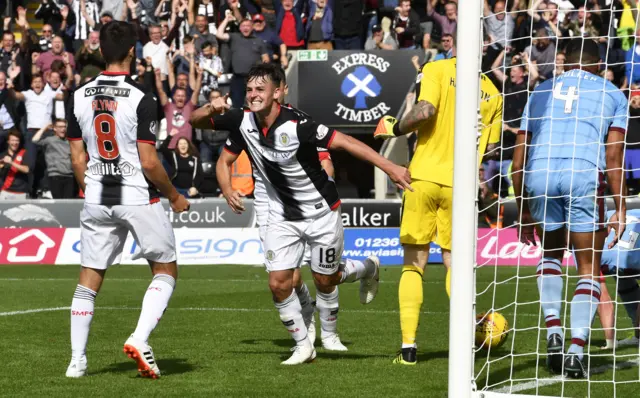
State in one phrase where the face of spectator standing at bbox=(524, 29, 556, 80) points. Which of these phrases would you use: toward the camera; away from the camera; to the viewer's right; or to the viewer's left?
toward the camera

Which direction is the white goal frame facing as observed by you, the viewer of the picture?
facing to the left of the viewer

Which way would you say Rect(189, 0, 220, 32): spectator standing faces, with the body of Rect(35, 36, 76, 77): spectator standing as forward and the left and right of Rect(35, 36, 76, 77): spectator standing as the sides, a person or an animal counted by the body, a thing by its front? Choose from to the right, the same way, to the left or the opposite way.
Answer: the same way

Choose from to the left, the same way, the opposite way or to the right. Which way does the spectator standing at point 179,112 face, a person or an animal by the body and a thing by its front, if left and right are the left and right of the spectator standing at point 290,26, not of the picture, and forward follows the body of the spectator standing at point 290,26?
the same way

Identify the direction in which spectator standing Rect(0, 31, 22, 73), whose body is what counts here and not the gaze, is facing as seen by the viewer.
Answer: toward the camera

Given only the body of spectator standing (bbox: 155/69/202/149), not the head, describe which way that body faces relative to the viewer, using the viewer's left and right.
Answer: facing the viewer

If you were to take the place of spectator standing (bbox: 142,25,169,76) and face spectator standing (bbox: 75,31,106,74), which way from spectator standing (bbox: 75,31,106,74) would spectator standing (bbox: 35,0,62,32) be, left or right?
right

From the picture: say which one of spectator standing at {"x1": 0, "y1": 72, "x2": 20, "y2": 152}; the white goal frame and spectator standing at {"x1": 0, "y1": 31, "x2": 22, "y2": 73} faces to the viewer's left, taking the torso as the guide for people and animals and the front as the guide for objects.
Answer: the white goal frame

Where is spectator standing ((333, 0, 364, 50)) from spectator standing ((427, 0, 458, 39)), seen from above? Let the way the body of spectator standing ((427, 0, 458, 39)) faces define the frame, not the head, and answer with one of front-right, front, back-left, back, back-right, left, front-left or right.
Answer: right

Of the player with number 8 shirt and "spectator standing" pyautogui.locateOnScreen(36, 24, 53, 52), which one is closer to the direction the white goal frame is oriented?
the player with number 8 shirt

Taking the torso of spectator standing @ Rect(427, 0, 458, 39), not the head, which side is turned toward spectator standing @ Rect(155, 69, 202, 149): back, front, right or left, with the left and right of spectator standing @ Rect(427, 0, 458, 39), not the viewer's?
right

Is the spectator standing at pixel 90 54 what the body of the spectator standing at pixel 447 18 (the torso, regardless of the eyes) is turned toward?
no

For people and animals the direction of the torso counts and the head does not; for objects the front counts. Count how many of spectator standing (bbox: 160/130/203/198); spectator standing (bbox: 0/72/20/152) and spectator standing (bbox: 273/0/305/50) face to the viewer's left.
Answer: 0

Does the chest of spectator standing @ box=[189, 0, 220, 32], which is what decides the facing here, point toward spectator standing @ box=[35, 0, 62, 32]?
no

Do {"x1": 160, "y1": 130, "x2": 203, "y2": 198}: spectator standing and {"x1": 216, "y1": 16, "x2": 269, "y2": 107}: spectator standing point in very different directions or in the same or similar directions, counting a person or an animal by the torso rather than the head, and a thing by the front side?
same or similar directions

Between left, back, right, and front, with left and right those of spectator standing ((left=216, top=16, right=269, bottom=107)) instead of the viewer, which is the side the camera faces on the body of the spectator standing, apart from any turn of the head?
front

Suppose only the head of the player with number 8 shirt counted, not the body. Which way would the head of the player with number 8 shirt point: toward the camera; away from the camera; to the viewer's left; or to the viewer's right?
away from the camera

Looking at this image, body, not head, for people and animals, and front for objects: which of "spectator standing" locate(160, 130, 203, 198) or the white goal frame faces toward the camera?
the spectator standing

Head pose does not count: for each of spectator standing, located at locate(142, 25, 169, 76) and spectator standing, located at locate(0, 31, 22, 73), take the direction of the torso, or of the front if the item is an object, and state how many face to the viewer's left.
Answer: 0

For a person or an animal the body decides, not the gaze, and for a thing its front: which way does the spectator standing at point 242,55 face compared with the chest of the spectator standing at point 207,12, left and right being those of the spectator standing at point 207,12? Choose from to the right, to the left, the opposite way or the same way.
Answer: the same way
